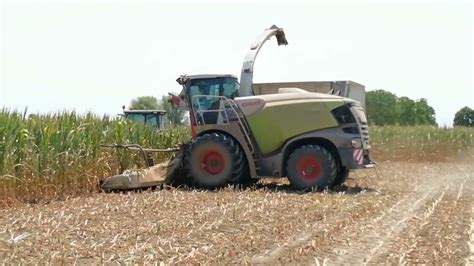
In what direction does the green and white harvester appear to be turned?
to the viewer's left
